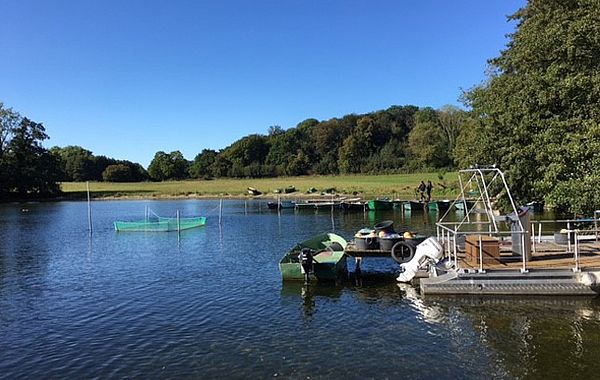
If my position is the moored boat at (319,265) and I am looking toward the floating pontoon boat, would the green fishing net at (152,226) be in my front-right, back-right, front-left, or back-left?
back-left
